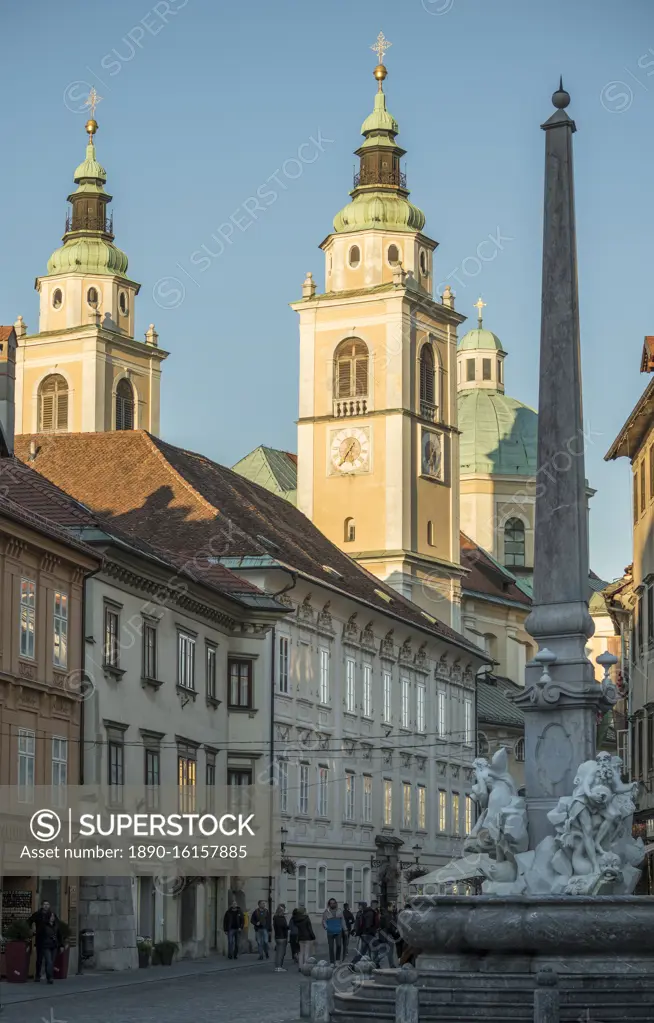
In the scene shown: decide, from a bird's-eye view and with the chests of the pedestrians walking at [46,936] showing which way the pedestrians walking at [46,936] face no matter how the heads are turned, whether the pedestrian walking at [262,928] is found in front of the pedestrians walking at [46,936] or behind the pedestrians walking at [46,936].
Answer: behind

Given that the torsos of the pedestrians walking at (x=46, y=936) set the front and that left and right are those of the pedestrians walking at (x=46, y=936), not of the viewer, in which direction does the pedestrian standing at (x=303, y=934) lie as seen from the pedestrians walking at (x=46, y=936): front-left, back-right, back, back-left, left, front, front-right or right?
back-left

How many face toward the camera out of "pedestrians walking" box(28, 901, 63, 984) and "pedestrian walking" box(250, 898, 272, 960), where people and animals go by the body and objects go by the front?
2

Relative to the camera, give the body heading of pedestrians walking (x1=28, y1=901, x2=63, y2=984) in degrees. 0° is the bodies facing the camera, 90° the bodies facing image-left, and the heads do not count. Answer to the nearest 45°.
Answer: approximately 0°

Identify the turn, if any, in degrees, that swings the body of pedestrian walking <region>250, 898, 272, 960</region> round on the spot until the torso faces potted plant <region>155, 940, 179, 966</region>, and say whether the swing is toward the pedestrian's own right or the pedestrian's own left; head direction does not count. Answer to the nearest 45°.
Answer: approximately 45° to the pedestrian's own right

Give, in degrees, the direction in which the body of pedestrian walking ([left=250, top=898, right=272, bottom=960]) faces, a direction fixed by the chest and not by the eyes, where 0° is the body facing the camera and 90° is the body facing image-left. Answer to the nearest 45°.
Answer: approximately 0°

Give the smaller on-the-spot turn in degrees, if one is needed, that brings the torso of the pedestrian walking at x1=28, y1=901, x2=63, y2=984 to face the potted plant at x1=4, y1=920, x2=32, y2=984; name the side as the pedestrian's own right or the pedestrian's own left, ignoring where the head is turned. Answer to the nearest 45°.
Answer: approximately 135° to the pedestrian's own right
